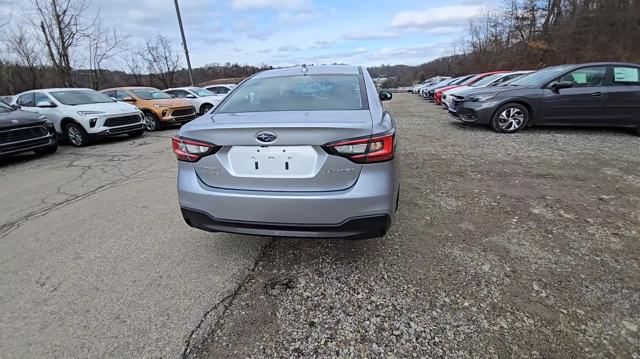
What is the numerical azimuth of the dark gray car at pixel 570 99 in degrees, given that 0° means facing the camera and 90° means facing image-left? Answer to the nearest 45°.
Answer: approximately 90°

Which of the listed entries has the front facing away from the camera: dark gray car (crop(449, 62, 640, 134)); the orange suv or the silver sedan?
the silver sedan

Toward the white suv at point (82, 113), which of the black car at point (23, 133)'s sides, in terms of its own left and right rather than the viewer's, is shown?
left

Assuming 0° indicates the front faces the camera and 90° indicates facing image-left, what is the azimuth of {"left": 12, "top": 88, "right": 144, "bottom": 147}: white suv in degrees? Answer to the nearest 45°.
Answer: approximately 315°

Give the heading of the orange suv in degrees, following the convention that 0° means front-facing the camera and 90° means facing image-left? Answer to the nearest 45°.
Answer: approximately 315°

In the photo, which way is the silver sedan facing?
away from the camera

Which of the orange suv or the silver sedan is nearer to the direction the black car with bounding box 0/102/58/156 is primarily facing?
the silver sedan

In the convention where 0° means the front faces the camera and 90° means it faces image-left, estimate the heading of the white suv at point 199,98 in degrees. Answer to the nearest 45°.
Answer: approximately 315°
